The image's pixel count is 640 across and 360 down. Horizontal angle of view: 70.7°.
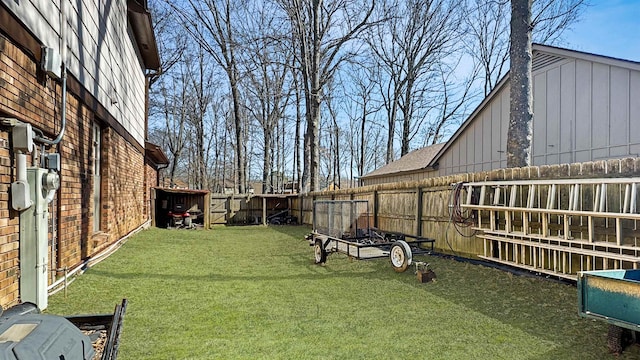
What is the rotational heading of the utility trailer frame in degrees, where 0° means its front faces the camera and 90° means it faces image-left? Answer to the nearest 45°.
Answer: approximately 315°

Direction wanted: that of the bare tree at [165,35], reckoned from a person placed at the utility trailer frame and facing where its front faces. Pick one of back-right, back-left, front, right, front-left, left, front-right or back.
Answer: back

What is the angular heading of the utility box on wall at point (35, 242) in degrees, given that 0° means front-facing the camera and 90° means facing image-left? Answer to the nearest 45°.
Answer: approximately 315°

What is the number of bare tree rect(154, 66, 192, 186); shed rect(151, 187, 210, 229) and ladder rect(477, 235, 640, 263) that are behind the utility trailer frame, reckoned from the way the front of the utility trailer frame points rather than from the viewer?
2

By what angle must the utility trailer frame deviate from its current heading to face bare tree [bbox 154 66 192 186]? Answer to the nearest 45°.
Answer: approximately 180°
